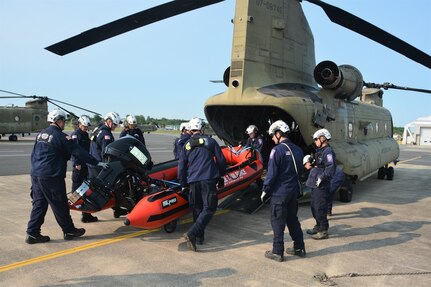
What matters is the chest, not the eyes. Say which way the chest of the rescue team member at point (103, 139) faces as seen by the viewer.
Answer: to the viewer's right

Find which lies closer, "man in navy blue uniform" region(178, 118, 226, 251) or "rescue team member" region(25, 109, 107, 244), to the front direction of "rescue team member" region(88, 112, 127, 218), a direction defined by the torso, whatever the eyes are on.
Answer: the man in navy blue uniform

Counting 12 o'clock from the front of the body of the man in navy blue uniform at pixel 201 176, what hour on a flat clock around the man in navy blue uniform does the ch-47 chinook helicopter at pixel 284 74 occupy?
The ch-47 chinook helicopter is roughly at 1 o'clock from the man in navy blue uniform.

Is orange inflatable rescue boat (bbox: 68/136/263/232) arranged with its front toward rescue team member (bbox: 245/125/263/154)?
yes

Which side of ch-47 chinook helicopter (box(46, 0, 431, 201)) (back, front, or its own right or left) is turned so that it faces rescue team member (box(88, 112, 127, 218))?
back

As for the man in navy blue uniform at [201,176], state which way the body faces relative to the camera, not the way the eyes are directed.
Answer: away from the camera

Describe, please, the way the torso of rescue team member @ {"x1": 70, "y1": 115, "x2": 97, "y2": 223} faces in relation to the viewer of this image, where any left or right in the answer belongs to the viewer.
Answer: facing the viewer and to the right of the viewer

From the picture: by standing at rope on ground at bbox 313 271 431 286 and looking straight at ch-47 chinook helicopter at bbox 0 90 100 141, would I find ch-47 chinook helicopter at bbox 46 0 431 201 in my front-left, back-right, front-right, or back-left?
front-right

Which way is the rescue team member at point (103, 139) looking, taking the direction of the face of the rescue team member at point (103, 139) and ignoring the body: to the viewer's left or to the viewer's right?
to the viewer's right

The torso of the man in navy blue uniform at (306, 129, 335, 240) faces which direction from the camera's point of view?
to the viewer's left

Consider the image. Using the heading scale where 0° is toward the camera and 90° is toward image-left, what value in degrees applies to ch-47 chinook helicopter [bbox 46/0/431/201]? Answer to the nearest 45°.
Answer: approximately 225°

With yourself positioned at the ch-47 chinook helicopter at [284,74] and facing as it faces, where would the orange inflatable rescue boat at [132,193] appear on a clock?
The orange inflatable rescue boat is roughly at 6 o'clock from the ch-47 chinook helicopter.

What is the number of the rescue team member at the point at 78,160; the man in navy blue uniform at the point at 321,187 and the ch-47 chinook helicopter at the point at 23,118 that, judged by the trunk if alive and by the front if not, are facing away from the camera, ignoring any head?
0

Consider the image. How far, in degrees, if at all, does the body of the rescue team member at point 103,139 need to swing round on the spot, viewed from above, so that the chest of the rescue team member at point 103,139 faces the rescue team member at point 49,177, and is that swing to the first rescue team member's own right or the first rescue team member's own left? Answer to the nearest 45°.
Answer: approximately 135° to the first rescue team member's own right

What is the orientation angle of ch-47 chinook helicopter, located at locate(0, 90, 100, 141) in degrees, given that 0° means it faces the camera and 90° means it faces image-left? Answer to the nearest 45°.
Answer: approximately 270°

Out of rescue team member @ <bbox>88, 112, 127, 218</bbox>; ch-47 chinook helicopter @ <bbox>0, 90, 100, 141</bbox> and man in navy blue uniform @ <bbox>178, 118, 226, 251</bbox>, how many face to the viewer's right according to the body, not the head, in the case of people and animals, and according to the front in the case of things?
2

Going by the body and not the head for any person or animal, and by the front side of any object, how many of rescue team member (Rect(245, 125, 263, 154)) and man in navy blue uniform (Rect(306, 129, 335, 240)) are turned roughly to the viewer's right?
0

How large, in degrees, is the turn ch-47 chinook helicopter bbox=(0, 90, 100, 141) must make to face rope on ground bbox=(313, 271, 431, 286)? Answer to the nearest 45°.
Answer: approximately 90° to its right
